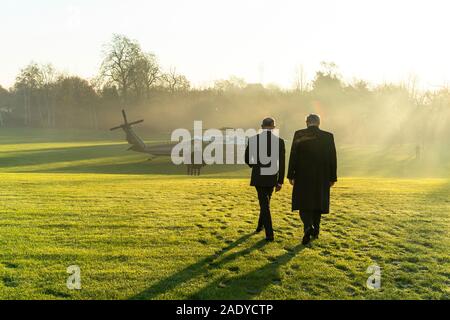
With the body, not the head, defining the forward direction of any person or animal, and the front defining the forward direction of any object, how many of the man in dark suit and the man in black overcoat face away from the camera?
2

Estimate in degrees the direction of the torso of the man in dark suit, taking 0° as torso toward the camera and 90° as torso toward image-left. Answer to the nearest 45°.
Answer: approximately 180°

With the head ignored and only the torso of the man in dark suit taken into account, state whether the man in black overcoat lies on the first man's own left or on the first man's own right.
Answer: on the first man's own right

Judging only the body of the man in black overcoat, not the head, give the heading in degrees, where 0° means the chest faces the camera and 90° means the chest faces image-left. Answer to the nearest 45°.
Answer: approximately 180°

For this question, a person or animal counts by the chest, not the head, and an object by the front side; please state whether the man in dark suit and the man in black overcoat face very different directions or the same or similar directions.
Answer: same or similar directions

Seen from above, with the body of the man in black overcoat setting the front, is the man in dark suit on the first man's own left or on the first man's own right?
on the first man's own left
